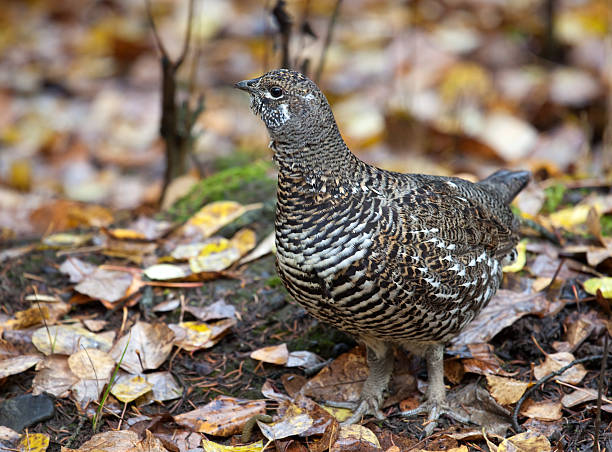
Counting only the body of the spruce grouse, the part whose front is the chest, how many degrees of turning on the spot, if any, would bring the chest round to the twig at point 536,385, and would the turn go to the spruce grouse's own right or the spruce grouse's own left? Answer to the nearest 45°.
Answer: approximately 135° to the spruce grouse's own left

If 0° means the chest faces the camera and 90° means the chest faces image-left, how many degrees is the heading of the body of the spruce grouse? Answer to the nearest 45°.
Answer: approximately 45°

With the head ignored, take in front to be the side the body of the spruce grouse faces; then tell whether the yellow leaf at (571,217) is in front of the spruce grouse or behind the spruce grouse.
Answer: behind

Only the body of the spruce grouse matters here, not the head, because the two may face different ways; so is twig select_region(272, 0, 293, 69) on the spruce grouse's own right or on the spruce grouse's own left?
on the spruce grouse's own right

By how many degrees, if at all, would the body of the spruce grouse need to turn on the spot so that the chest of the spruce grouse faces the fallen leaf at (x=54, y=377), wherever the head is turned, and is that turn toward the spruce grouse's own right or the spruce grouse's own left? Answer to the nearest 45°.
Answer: approximately 45° to the spruce grouse's own right

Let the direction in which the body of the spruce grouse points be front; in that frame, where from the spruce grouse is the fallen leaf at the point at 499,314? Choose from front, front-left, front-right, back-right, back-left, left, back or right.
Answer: back

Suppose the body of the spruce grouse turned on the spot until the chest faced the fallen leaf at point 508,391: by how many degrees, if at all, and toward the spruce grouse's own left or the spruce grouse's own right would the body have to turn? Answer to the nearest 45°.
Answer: approximately 135° to the spruce grouse's own left

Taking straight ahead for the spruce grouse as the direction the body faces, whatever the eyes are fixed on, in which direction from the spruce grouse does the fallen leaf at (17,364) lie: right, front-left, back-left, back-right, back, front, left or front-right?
front-right

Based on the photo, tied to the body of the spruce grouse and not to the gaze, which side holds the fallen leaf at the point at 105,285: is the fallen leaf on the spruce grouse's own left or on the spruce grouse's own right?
on the spruce grouse's own right
